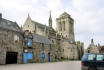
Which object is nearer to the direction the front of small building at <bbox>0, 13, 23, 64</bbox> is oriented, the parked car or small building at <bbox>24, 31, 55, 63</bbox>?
the parked car

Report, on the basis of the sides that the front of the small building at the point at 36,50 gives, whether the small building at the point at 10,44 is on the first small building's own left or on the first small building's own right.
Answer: on the first small building's own right

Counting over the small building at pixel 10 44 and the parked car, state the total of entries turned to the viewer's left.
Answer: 0

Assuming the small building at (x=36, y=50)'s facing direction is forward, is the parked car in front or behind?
in front

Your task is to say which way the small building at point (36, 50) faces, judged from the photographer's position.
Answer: facing the viewer and to the right of the viewer

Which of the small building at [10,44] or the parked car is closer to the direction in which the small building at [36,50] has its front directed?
the parked car

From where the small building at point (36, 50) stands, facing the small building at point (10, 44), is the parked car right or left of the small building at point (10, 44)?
left

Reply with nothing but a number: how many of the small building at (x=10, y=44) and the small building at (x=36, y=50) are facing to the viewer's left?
0

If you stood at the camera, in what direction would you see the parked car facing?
facing to the right of the viewer

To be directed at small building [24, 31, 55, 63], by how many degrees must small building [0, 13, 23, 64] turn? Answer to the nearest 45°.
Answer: approximately 90° to its left
